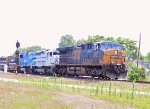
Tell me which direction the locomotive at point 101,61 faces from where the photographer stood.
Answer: facing the viewer and to the right of the viewer
